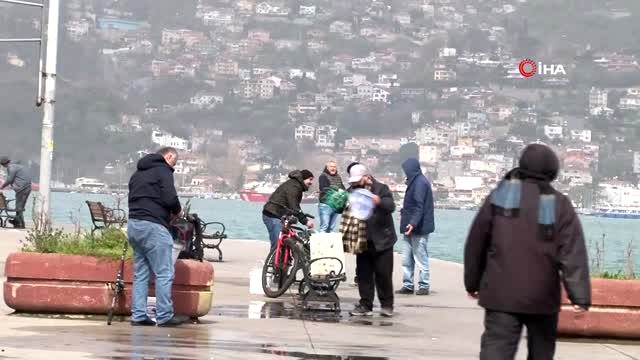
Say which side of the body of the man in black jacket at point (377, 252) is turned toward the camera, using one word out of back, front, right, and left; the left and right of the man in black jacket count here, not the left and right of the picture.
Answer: left

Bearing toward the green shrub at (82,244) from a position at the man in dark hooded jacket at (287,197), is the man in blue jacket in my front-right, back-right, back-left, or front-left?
back-left

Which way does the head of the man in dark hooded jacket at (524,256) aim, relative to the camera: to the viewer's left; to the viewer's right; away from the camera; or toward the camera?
away from the camera

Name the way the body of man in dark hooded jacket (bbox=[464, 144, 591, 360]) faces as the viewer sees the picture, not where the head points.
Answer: away from the camera

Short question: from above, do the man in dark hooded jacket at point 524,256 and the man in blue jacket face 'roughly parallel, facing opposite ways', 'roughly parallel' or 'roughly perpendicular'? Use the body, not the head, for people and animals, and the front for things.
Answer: roughly perpendicular

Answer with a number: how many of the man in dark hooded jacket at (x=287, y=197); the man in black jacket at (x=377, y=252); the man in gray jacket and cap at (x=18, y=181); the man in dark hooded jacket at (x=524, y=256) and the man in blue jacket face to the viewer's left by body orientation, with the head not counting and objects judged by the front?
3

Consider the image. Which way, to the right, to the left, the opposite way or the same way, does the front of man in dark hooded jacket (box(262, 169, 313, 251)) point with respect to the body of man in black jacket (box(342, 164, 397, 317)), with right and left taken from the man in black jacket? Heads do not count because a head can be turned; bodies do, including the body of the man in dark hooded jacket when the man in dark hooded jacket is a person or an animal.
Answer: the opposite way

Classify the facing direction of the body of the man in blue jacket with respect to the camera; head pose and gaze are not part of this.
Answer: to the viewer's left

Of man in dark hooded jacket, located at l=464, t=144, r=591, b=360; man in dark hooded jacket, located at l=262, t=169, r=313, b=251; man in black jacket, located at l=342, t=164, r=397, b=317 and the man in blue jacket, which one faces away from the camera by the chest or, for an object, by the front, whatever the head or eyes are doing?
man in dark hooded jacket, located at l=464, t=144, r=591, b=360

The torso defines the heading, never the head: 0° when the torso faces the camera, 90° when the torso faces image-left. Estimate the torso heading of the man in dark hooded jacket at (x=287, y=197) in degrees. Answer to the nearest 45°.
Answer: approximately 270°

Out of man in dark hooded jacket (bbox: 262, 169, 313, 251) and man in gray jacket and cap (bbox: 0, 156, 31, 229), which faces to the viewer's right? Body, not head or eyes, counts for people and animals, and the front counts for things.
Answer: the man in dark hooded jacket
